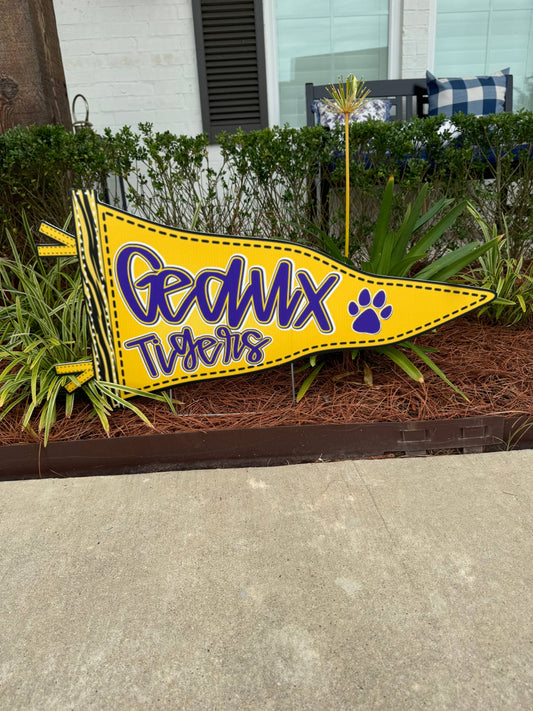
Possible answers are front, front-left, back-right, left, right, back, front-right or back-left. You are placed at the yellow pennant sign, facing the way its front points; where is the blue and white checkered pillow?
back-left

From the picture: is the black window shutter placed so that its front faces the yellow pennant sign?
yes

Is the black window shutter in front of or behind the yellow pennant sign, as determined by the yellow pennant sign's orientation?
behind

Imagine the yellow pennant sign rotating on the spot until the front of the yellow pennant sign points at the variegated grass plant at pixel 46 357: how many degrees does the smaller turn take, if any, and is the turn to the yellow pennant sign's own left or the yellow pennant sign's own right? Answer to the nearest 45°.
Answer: approximately 90° to the yellow pennant sign's own right

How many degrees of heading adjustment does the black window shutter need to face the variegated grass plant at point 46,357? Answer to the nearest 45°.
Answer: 0° — it already faces it

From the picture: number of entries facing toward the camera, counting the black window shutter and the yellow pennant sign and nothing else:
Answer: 2

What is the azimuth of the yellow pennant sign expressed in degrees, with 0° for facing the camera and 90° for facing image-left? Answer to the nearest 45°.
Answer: approximately 0°

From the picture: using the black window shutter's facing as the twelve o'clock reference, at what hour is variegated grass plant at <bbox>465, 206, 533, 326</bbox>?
The variegated grass plant is roughly at 11 o'clock from the black window shutter.
